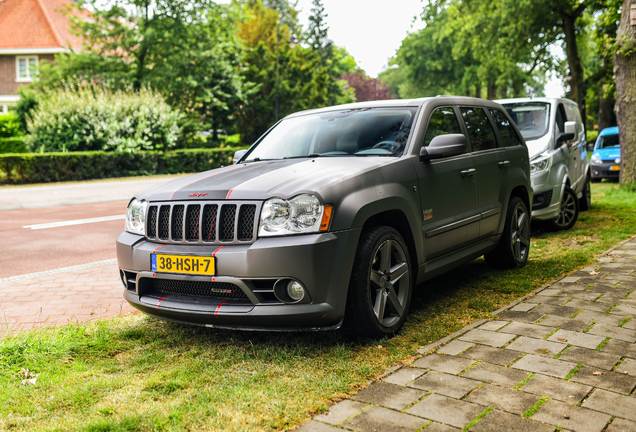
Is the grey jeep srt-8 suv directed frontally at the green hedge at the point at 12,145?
no

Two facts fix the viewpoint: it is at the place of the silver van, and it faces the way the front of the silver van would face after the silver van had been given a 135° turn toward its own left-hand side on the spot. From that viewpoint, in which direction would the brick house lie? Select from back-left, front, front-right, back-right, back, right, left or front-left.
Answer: back-left

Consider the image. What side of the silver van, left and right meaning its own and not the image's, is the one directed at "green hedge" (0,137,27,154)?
right

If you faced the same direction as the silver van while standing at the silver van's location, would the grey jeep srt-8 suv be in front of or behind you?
in front

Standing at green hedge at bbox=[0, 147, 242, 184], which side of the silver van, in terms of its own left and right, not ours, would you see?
right

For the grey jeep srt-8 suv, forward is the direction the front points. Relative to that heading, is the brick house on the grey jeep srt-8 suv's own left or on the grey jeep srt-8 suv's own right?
on the grey jeep srt-8 suv's own right

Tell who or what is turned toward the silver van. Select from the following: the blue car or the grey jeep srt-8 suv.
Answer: the blue car

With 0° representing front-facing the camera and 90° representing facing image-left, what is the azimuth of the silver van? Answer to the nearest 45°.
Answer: approximately 45°

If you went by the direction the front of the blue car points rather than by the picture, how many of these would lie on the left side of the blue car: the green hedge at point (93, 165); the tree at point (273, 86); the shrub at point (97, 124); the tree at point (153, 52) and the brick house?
0

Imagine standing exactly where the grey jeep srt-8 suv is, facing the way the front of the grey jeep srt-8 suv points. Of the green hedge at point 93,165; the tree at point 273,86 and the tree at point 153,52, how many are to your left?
0

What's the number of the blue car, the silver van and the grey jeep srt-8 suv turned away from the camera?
0

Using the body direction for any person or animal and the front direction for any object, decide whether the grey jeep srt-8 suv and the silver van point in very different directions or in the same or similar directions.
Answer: same or similar directions

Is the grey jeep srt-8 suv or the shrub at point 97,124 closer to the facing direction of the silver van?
the grey jeep srt-8 suv

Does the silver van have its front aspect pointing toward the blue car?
no

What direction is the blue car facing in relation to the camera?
toward the camera

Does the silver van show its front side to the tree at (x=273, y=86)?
no

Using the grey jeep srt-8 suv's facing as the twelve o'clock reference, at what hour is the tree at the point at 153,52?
The tree is roughly at 4 o'clock from the grey jeep srt-8 suv.
